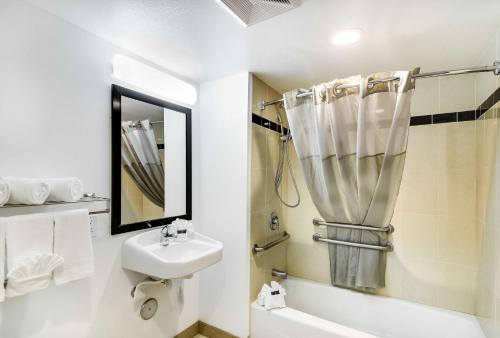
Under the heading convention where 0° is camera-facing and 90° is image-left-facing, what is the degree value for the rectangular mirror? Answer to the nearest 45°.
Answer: approximately 315°

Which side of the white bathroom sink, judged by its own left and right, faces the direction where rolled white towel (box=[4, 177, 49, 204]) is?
right

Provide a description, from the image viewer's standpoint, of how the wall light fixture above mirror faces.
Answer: facing the viewer and to the right of the viewer

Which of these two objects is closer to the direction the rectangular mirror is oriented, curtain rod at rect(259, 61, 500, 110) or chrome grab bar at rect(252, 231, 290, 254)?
the curtain rod

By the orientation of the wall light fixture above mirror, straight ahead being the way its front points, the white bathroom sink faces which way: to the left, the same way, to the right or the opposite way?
the same way

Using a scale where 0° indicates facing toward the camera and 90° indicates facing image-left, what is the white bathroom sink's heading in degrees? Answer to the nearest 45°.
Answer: approximately 315°

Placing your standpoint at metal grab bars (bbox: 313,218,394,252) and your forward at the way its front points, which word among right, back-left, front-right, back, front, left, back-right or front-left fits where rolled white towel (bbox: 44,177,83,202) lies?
front-right

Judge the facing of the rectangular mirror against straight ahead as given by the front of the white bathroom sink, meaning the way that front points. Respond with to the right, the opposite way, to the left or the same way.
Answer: the same way

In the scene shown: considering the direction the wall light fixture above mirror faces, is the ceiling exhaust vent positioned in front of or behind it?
in front

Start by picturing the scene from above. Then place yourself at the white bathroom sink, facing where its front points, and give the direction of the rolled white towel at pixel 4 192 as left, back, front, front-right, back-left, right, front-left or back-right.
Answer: right
